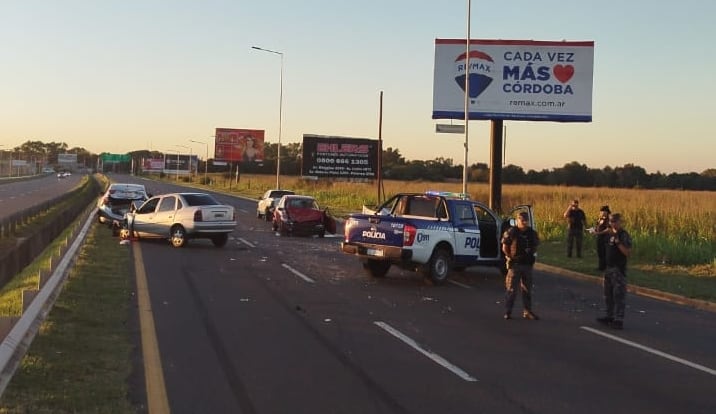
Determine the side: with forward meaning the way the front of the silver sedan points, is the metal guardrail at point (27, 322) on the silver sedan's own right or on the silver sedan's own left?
on the silver sedan's own left

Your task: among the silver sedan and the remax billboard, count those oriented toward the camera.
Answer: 1

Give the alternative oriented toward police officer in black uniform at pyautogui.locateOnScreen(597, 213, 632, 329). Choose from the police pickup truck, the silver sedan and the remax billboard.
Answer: the remax billboard

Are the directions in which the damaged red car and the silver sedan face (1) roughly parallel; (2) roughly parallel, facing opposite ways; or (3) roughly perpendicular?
roughly parallel, facing opposite ways

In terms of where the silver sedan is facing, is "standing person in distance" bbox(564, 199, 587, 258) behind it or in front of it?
behind

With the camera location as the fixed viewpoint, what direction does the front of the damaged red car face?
facing the viewer and to the right of the viewer

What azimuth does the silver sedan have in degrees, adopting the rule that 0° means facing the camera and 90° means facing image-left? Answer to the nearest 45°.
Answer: approximately 135°

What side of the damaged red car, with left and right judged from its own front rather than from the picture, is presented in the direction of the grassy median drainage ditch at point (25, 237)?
right

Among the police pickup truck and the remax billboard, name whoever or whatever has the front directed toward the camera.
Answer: the remax billboard

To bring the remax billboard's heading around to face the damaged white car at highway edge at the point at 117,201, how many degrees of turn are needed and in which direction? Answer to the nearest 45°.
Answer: approximately 45° to its right

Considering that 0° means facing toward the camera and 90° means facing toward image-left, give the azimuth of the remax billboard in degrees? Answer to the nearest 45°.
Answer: approximately 0°

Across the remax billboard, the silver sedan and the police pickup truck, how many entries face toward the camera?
1

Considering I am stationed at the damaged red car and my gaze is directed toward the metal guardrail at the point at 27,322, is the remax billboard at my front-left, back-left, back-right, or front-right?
back-left

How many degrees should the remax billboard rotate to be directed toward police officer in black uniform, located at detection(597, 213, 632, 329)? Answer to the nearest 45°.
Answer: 0° — it already faces them
